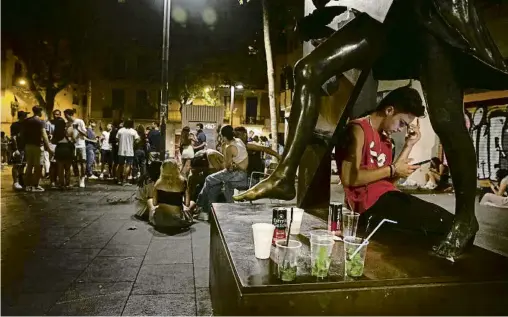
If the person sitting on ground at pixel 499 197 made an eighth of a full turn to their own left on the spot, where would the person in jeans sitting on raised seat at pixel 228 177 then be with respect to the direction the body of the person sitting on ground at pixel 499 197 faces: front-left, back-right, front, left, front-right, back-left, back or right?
front

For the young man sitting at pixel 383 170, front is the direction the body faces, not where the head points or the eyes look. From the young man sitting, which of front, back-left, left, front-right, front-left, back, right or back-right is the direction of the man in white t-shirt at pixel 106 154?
back

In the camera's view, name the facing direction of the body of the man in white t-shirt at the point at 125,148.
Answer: away from the camera

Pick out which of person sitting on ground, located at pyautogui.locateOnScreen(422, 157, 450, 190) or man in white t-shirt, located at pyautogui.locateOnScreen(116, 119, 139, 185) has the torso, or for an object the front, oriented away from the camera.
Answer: the man in white t-shirt

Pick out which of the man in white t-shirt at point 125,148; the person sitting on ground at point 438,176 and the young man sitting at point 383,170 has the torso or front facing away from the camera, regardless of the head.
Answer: the man in white t-shirt

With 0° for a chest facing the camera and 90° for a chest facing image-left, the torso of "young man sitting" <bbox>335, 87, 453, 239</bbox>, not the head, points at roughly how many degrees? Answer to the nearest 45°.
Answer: approximately 315°

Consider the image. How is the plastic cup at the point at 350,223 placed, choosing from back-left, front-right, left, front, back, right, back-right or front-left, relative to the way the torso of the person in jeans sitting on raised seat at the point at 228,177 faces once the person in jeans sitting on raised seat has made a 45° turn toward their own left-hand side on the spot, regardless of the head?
front-left

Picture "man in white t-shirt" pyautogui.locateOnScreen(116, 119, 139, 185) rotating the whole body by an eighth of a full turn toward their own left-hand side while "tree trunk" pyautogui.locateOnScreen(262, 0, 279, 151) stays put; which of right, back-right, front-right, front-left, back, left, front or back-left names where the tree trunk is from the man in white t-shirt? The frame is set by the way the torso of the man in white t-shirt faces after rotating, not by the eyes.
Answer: back-right

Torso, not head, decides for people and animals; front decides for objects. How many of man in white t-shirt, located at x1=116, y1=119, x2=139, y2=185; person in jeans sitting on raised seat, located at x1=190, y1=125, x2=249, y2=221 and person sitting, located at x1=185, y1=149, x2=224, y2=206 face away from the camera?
1

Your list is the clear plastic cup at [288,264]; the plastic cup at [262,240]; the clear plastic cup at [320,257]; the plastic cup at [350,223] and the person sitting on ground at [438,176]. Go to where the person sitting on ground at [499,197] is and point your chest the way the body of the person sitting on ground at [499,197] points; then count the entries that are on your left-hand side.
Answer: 4

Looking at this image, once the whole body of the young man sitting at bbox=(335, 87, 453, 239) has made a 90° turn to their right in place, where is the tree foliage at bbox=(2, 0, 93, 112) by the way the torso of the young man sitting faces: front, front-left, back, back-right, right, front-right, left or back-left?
right

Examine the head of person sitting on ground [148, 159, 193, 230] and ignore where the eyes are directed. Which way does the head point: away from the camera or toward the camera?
away from the camera

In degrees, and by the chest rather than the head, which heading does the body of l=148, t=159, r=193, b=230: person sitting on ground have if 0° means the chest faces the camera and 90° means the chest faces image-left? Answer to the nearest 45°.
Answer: approximately 180°

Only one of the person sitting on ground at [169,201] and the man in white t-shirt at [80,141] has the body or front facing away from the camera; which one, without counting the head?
the person sitting on ground

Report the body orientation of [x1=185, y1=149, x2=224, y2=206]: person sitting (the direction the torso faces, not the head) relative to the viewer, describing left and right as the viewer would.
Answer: facing to the left of the viewer
